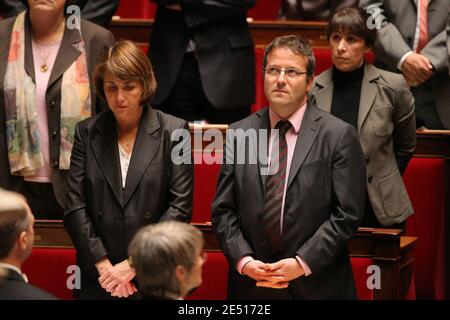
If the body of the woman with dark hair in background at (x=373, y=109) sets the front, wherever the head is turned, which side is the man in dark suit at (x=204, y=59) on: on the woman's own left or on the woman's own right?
on the woman's own right

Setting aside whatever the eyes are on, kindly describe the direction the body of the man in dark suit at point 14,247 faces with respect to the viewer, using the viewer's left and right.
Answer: facing away from the viewer and to the right of the viewer

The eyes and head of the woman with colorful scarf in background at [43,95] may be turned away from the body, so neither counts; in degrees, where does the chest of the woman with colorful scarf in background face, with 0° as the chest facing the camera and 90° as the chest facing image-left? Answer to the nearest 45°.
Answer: approximately 0°

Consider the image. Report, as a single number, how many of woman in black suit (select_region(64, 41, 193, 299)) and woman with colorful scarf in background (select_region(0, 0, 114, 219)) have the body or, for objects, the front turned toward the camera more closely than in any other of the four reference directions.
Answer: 2

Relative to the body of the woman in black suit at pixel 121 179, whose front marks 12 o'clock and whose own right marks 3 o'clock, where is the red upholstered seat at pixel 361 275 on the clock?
The red upholstered seat is roughly at 9 o'clock from the woman in black suit.

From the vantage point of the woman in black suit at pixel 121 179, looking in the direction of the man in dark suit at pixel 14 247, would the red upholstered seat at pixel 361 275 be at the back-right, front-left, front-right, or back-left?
back-left

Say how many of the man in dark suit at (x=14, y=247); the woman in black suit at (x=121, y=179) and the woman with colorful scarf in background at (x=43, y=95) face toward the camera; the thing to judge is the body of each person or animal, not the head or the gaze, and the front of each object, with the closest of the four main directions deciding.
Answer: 2
